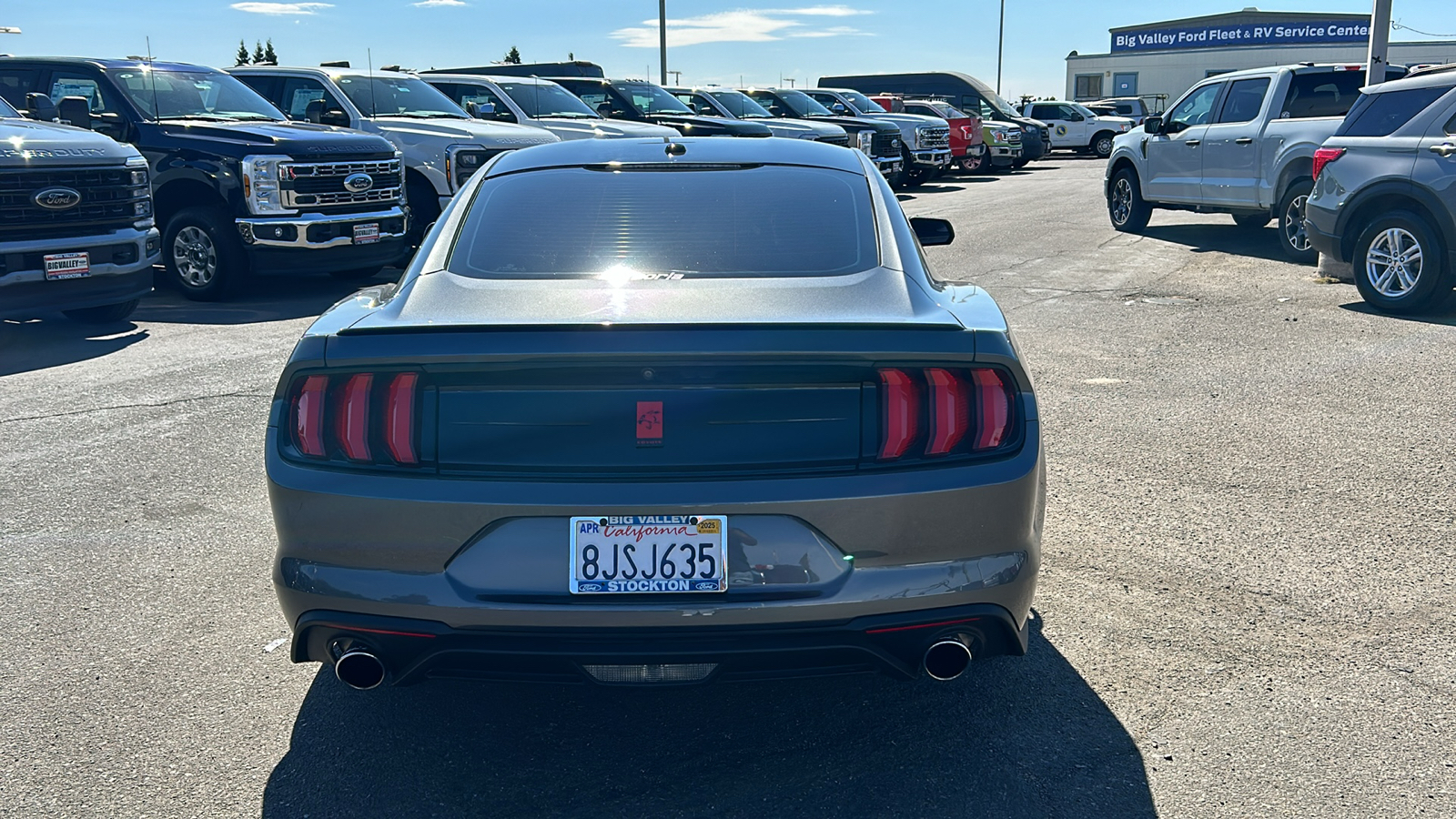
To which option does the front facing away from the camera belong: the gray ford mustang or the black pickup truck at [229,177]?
the gray ford mustang

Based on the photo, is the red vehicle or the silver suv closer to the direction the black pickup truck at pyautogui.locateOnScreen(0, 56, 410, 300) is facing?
the silver suv

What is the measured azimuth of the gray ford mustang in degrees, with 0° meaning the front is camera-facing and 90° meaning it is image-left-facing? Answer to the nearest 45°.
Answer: approximately 180°

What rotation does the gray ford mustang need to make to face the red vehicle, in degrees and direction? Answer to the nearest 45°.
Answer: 0° — it already faces it

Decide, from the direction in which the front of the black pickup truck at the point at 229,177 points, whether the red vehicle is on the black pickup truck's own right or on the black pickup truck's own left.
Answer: on the black pickup truck's own left

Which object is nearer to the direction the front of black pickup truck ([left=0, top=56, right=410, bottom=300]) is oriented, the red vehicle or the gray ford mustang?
the gray ford mustang

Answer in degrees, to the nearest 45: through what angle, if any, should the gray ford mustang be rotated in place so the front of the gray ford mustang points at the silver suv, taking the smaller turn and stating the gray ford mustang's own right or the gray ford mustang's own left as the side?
approximately 45° to the gray ford mustang's own right

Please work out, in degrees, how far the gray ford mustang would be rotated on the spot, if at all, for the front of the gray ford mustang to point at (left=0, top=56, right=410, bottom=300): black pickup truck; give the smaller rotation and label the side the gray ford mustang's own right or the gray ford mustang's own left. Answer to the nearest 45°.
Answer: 0° — it already faces it

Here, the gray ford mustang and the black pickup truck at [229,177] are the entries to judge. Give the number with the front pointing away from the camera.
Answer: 1

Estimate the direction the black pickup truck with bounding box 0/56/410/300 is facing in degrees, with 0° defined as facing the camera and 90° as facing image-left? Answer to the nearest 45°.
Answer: approximately 315°
